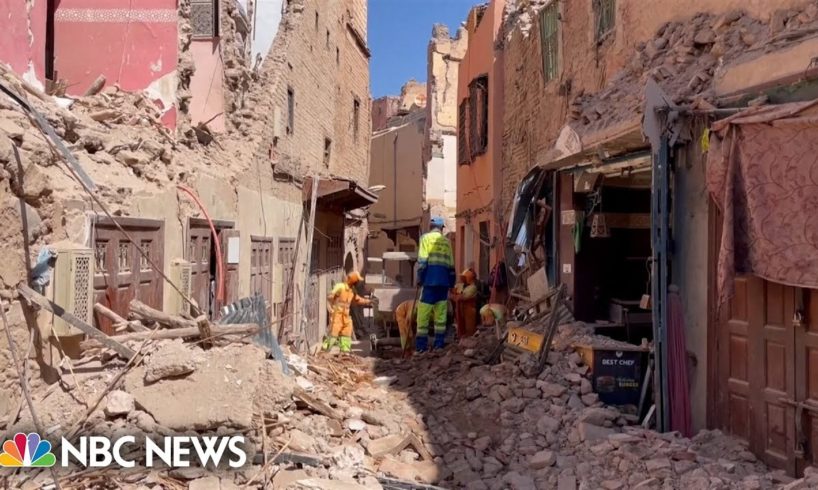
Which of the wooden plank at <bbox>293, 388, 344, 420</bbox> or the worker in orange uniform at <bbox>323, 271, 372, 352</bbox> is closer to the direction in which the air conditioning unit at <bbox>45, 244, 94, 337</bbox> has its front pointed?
the wooden plank

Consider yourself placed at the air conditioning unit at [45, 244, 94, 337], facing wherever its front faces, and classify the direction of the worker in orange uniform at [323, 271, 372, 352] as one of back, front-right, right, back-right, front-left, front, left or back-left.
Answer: left

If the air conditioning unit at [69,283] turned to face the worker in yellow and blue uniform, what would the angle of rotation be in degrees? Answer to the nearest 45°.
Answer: approximately 90° to its left

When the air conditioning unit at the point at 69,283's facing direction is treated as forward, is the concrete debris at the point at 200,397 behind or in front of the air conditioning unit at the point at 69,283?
in front

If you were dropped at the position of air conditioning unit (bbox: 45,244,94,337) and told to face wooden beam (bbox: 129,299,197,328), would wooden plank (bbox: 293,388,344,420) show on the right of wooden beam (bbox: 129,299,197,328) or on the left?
right

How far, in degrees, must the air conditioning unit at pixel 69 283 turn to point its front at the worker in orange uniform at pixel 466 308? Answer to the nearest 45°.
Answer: approximately 90° to its left

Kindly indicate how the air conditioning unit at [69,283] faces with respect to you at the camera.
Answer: facing the viewer and to the right of the viewer

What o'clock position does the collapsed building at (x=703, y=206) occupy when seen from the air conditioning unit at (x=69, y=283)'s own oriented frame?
The collapsed building is roughly at 11 o'clock from the air conditioning unit.

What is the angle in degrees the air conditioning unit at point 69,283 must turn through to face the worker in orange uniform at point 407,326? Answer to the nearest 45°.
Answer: approximately 90° to its left

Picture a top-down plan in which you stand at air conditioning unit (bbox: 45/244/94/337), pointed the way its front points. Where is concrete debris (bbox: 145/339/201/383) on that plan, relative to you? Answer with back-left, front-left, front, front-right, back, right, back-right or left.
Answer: front-left

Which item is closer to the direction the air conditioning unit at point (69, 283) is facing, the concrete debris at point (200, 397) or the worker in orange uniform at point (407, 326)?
the concrete debris
